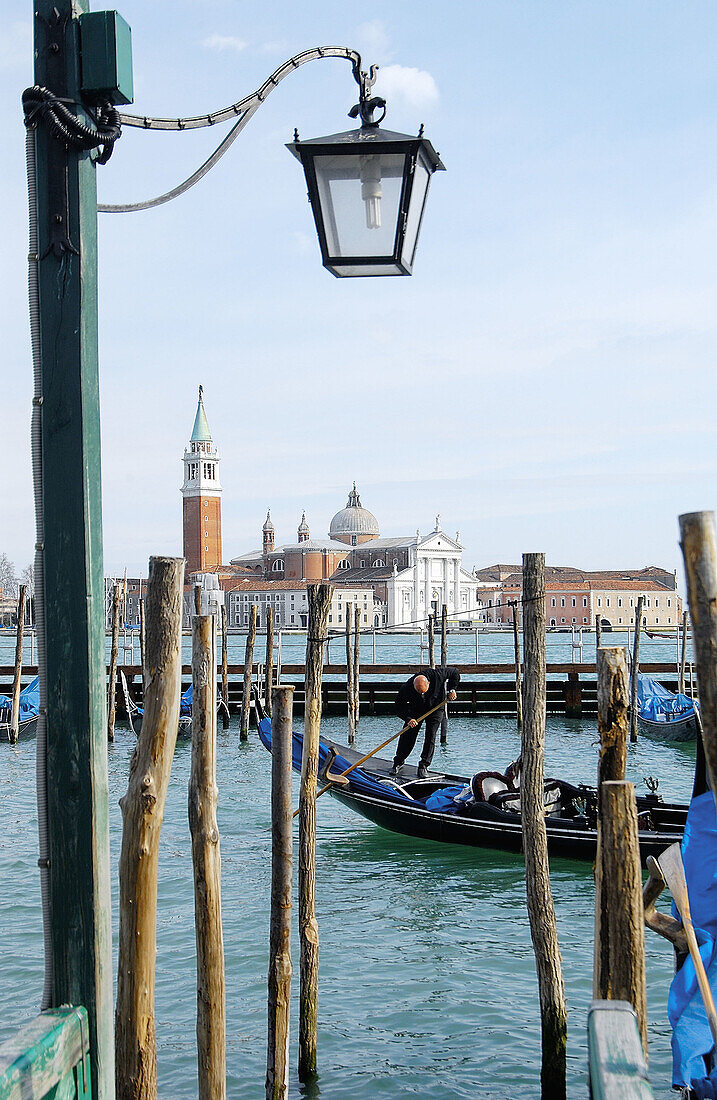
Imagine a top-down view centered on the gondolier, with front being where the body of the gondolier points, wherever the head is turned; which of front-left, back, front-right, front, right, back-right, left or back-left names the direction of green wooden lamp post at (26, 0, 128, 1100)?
front-left

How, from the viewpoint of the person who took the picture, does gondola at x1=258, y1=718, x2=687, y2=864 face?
facing the viewer and to the right of the viewer

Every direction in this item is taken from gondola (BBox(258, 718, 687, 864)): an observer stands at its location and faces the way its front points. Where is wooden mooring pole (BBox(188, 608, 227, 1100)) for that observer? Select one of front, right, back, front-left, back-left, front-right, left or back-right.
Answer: front-right

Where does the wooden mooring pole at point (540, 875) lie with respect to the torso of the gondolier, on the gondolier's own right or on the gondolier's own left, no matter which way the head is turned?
on the gondolier's own left

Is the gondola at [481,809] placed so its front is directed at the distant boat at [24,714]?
no

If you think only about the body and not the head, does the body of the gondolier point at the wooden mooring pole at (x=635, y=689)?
no

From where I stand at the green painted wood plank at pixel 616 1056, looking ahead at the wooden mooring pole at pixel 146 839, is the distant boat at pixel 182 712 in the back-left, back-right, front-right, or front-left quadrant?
front-right

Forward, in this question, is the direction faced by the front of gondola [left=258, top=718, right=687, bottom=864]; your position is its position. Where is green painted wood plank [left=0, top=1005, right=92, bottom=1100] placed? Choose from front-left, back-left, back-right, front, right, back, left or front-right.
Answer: front-right

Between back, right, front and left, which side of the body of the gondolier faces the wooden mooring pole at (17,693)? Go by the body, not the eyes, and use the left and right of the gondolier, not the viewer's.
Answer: right

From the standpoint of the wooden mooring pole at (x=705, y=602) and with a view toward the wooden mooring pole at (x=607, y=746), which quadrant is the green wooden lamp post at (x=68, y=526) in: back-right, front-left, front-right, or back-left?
back-left

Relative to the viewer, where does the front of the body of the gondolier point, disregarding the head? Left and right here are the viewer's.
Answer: facing the viewer and to the left of the viewer

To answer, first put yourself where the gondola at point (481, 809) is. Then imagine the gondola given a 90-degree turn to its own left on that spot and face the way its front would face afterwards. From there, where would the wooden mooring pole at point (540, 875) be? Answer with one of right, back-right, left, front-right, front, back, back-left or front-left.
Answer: back-right
